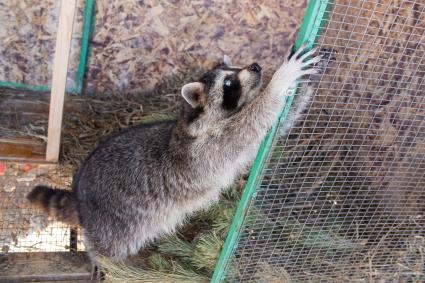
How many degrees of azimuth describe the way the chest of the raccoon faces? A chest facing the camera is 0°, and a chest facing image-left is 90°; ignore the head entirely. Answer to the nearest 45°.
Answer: approximately 270°

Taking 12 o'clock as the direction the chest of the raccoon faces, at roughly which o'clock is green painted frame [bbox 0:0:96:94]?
The green painted frame is roughly at 8 o'clock from the raccoon.

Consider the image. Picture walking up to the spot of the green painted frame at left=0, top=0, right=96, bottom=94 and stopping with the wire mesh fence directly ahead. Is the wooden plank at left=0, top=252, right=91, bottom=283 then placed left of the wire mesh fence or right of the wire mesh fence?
right

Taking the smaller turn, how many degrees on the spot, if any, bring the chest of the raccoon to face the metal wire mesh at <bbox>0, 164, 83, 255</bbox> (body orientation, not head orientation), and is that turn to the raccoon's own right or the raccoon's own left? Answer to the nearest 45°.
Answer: approximately 180°

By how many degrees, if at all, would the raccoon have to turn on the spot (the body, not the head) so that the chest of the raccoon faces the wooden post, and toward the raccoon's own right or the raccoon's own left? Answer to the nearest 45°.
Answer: approximately 135° to the raccoon's own left

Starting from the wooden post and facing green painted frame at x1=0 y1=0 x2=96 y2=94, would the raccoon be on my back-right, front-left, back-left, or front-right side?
back-right

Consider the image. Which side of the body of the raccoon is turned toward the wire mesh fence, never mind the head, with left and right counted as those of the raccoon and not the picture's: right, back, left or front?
front

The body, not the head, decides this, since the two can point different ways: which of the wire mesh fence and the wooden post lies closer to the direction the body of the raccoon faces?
the wire mesh fence
